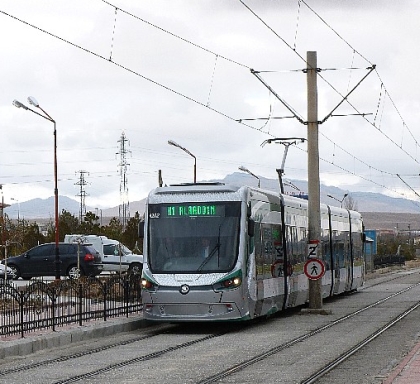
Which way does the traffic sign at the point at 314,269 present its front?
toward the camera

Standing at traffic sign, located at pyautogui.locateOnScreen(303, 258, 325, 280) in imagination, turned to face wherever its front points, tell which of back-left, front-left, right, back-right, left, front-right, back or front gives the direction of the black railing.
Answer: front-right

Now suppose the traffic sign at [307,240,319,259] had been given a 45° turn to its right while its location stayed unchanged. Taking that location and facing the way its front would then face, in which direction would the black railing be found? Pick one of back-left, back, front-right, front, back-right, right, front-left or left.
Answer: front

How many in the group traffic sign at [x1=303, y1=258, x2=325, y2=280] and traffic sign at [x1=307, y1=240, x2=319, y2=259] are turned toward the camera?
2

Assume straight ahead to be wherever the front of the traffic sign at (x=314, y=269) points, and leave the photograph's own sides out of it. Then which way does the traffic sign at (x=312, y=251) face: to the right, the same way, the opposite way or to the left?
the same way

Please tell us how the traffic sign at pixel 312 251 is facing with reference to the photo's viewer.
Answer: facing the viewer
